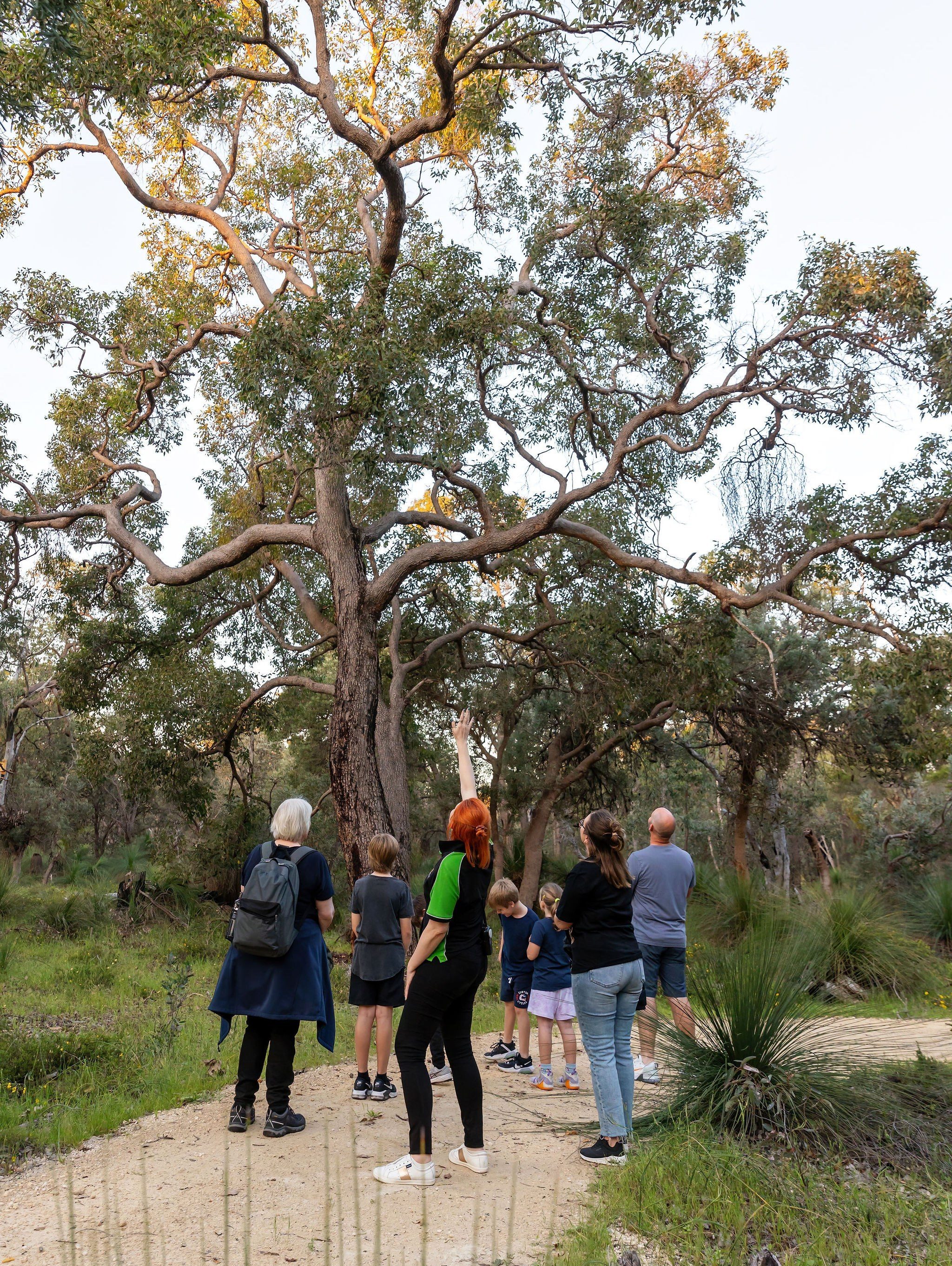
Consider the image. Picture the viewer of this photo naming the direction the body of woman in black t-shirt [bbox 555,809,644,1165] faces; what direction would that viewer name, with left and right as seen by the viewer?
facing away from the viewer and to the left of the viewer

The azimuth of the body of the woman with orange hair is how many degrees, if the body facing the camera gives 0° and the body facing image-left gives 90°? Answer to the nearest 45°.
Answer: approximately 135°

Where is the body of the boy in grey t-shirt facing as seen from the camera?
away from the camera

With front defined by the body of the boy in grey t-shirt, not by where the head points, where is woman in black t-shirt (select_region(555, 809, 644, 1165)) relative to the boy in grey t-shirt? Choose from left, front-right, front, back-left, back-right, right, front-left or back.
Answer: back-right

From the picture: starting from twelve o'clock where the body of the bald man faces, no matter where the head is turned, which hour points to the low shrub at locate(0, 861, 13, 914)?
The low shrub is roughly at 10 o'clock from the bald man.

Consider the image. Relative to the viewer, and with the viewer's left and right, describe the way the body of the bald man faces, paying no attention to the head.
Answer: facing away from the viewer

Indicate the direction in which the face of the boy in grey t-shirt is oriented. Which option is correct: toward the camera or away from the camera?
away from the camera

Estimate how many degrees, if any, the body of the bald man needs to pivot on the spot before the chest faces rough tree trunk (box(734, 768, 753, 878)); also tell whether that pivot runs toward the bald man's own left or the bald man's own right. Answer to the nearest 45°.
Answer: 0° — they already face it

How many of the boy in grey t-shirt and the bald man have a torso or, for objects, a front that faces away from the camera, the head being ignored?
2

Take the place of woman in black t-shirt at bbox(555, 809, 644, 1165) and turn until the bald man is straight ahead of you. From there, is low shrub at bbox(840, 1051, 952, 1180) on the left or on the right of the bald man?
right
